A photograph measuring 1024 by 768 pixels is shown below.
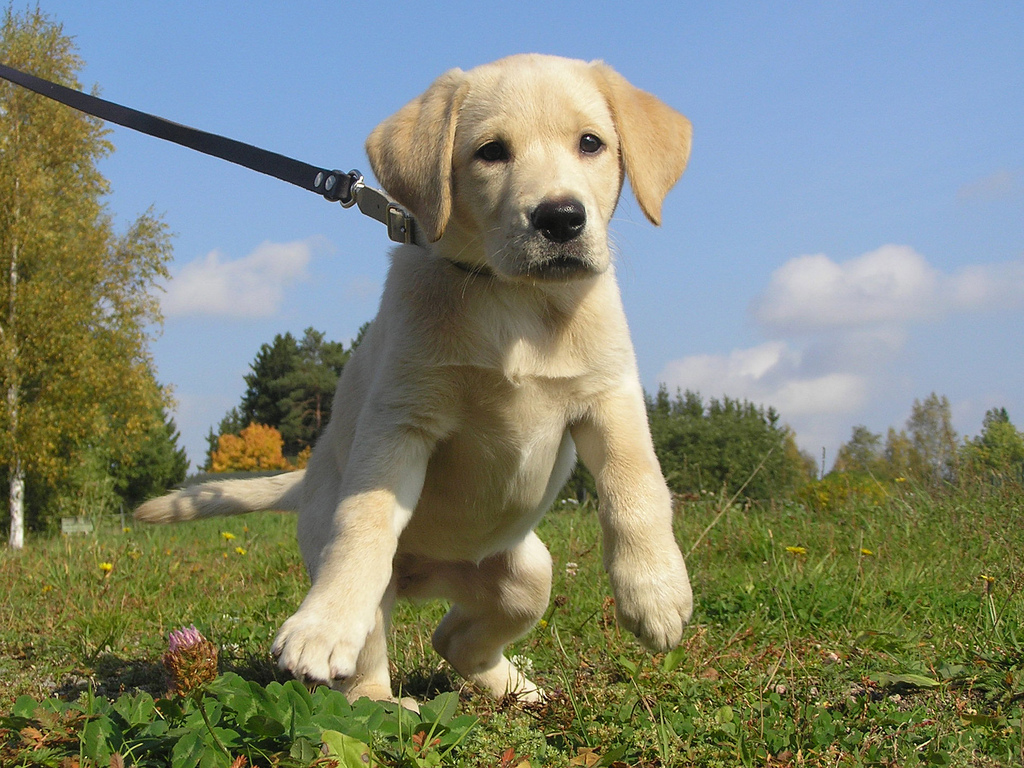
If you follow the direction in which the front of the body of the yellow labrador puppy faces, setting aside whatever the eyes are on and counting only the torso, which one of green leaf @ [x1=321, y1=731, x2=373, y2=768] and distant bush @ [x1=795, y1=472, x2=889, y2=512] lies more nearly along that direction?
the green leaf

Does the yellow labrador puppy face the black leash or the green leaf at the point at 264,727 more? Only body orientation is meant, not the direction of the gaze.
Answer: the green leaf

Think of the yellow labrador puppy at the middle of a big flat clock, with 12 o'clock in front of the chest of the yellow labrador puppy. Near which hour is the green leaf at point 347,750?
The green leaf is roughly at 2 o'clock from the yellow labrador puppy.

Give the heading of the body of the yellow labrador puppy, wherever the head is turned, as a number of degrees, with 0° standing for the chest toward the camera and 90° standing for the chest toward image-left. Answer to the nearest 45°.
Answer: approximately 315°

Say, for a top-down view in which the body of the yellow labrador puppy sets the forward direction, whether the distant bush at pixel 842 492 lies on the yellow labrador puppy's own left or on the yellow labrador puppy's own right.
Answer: on the yellow labrador puppy's own left

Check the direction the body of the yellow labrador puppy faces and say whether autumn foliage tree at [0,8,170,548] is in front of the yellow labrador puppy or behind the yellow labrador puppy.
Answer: behind

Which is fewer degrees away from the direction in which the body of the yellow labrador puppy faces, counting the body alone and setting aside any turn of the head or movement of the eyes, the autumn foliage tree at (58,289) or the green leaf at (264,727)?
the green leaf
